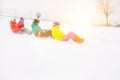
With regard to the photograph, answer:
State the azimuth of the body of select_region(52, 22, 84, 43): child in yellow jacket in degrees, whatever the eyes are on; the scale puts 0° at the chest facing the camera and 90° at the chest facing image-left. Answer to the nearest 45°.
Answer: approximately 270°
